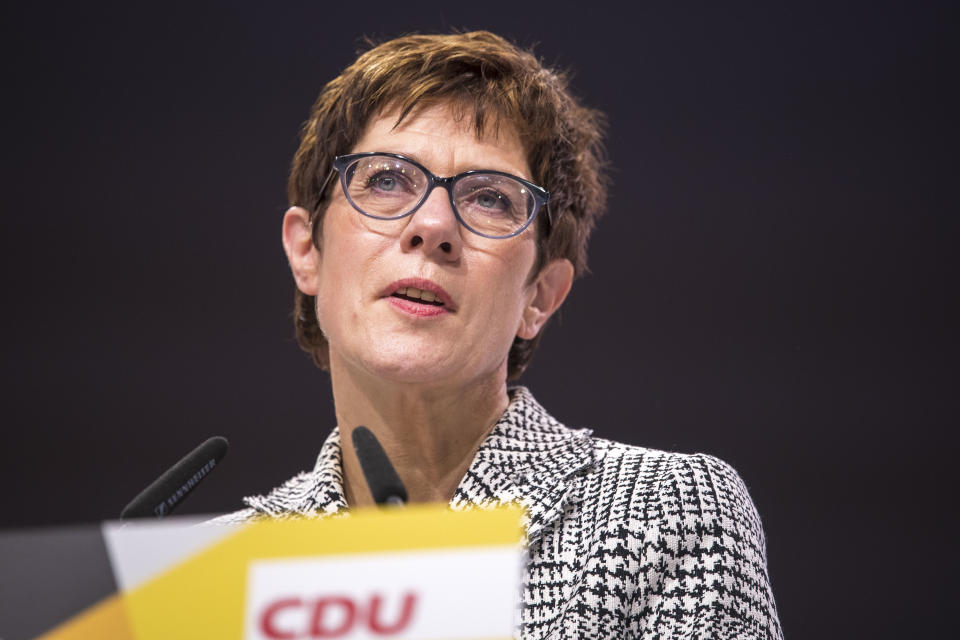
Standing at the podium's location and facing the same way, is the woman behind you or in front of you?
behind

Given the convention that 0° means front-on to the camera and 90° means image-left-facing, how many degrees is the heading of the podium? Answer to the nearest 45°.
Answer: approximately 0°
